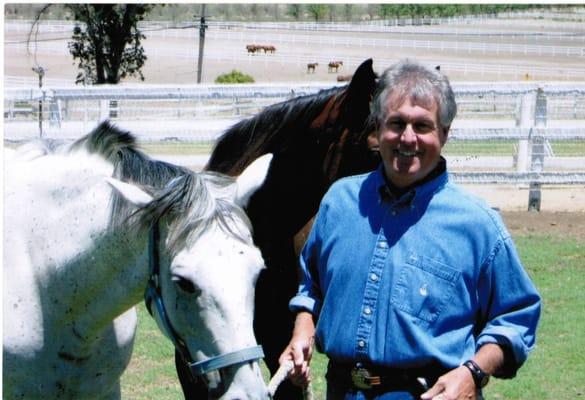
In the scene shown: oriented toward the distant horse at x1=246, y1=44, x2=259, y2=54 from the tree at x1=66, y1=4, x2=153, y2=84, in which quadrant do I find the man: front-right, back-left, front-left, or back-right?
back-right

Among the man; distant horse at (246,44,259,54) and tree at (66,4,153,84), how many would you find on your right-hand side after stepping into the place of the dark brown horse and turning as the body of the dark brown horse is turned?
1

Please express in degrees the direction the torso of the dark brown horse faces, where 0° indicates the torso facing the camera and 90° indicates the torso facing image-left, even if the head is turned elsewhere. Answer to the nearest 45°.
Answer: approximately 270°
